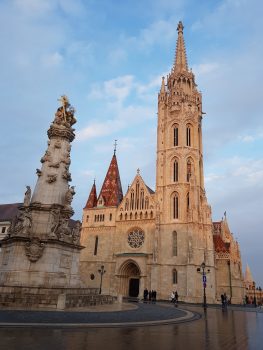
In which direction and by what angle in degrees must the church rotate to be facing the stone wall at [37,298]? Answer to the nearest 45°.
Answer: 0° — it already faces it

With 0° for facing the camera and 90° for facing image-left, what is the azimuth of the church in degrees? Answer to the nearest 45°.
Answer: approximately 0°
